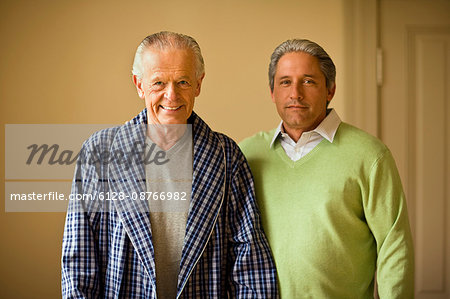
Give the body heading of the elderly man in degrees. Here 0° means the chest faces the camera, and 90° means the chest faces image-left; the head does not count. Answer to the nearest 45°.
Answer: approximately 0°

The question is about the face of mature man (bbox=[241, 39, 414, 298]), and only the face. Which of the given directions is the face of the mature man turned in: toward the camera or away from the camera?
toward the camera

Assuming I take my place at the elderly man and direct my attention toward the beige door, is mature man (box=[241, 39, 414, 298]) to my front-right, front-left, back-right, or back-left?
front-right

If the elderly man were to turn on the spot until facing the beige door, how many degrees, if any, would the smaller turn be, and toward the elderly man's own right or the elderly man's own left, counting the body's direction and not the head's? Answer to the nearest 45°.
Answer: approximately 135° to the elderly man's own left
